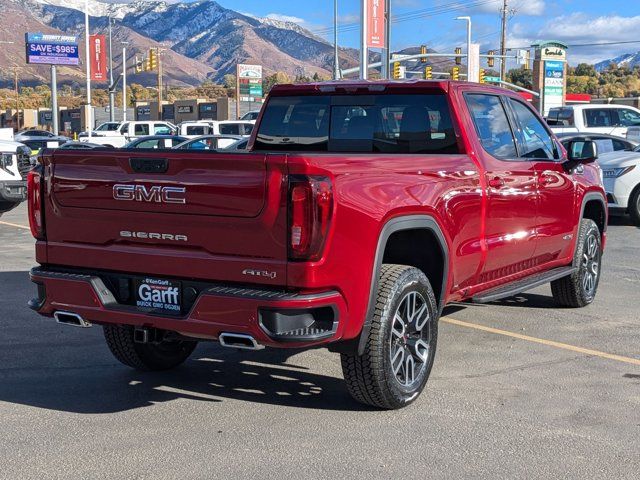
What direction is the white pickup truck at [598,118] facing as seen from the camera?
to the viewer's right

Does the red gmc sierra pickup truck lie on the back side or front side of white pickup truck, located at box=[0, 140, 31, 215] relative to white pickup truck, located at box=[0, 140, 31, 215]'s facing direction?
on the front side

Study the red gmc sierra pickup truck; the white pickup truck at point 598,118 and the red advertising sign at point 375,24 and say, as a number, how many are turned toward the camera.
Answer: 1

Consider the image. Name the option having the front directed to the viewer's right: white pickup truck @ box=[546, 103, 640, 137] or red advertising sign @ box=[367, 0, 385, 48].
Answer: the white pickup truck

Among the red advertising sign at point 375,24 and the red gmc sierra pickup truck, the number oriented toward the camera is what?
1

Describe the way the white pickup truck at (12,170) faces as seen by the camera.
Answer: facing the viewer and to the right of the viewer

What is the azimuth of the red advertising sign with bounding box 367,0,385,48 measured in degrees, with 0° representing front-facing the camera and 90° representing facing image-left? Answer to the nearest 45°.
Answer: approximately 0°

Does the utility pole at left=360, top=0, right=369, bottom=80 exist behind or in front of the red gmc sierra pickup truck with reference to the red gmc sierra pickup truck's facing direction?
in front

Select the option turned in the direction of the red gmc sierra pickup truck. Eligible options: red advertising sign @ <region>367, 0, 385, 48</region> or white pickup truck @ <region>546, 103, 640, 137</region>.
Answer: the red advertising sign

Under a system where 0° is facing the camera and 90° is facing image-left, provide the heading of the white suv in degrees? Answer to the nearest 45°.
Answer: approximately 45°

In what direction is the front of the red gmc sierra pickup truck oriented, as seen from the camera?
facing away from the viewer and to the right of the viewer

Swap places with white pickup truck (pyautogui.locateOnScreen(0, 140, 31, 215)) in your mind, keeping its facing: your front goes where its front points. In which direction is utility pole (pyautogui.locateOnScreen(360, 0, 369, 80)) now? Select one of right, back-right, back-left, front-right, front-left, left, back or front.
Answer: left

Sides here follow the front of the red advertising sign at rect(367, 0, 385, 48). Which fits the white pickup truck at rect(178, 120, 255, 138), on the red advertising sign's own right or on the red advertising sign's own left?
on the red advertising sign's own right
